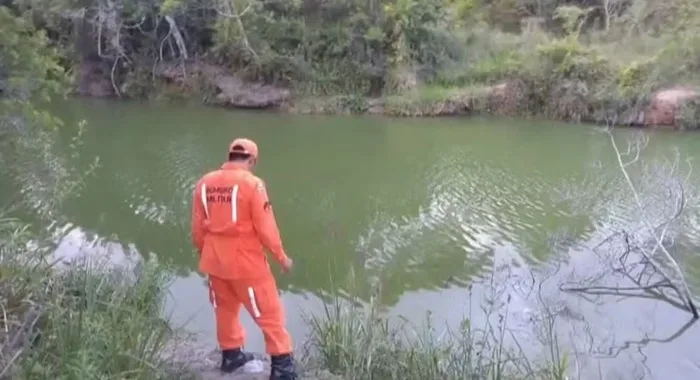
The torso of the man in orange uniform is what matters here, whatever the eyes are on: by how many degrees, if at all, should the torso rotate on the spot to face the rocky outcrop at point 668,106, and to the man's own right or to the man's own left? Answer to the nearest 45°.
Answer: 0° — they already face it

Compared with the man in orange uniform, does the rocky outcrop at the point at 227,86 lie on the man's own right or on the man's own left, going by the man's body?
on the man's own left

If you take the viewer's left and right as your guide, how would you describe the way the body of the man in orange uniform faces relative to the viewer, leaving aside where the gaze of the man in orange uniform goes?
facing away from the viewer and to the right of the viewer

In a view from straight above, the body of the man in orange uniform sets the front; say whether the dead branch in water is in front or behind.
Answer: in front
